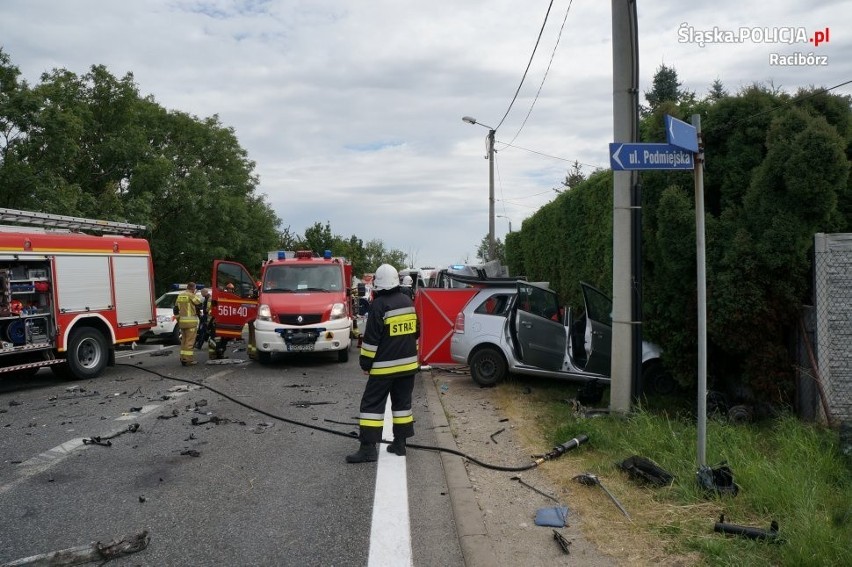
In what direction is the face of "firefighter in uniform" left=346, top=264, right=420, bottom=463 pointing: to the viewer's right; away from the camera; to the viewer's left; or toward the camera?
away from the camera

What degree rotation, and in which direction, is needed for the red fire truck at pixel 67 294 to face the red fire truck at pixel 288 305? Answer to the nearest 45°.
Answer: approximately 135° to its left

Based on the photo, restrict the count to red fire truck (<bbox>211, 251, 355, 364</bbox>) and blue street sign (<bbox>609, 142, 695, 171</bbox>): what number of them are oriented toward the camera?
2

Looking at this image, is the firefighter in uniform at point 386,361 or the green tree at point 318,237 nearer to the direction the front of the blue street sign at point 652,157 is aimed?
the firefighter in uniform

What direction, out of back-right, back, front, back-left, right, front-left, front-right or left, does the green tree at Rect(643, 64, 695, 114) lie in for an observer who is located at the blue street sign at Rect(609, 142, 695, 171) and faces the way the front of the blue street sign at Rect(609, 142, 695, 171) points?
back

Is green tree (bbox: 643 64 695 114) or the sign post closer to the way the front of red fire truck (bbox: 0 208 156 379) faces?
the sign post

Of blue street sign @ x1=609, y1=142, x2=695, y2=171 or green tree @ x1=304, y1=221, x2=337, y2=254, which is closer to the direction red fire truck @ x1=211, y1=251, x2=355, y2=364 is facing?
the blue street sign

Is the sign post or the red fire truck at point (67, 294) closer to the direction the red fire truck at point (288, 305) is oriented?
the sign post

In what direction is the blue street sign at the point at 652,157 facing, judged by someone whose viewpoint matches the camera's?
facing the viewer

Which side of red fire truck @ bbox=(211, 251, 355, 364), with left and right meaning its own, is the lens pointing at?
front

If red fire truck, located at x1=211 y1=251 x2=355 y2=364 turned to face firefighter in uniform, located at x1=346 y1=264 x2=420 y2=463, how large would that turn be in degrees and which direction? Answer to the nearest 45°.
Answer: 0° — it already faces them

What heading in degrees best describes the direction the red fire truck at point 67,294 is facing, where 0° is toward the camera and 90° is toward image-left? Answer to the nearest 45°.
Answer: approximately 45°

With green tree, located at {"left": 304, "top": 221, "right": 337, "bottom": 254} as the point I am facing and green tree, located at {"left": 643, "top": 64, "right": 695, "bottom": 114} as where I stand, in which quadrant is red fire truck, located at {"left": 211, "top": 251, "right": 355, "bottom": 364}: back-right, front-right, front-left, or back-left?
front-left
